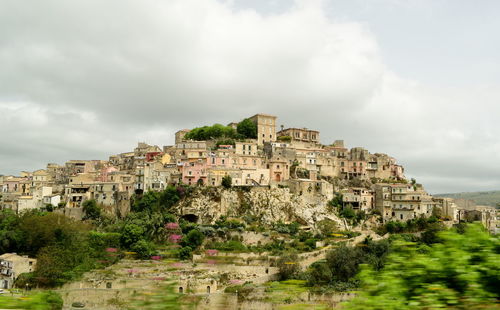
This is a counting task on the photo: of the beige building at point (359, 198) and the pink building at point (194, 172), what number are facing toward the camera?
2

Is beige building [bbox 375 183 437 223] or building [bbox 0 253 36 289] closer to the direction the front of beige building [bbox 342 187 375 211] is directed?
the building

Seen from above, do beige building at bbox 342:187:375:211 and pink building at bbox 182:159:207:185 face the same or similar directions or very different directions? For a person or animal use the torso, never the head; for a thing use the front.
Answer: same or similar directions

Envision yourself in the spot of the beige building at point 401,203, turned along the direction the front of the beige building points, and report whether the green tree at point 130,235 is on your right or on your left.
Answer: on your right

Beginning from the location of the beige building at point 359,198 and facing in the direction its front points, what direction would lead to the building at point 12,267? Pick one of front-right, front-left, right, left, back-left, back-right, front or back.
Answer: front-right

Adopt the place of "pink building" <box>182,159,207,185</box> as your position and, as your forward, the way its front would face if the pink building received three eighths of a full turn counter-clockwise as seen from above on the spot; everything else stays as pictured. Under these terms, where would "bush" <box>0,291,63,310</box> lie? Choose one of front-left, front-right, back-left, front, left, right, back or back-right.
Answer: back-right

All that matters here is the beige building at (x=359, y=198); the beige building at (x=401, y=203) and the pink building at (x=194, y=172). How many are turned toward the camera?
3

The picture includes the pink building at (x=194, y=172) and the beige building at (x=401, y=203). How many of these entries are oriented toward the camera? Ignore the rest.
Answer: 2

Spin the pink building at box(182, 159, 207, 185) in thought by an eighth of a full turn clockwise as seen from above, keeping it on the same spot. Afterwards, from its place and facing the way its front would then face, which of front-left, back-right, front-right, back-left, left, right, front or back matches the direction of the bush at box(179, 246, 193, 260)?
front-left

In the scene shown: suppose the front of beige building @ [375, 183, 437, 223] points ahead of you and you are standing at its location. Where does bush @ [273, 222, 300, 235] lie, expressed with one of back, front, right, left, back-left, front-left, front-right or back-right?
front-right

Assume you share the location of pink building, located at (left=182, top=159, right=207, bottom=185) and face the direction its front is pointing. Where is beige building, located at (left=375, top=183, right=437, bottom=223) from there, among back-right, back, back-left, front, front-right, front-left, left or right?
left

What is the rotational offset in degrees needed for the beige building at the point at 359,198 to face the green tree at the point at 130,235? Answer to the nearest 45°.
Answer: approximately 45° to its right

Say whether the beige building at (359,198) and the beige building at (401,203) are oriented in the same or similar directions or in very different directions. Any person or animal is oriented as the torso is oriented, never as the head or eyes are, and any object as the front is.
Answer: same or similar directions

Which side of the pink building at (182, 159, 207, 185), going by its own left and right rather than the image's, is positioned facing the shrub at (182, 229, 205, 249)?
front

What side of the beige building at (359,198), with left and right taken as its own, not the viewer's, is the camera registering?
front

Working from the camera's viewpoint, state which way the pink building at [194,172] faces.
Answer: facing the viewer
